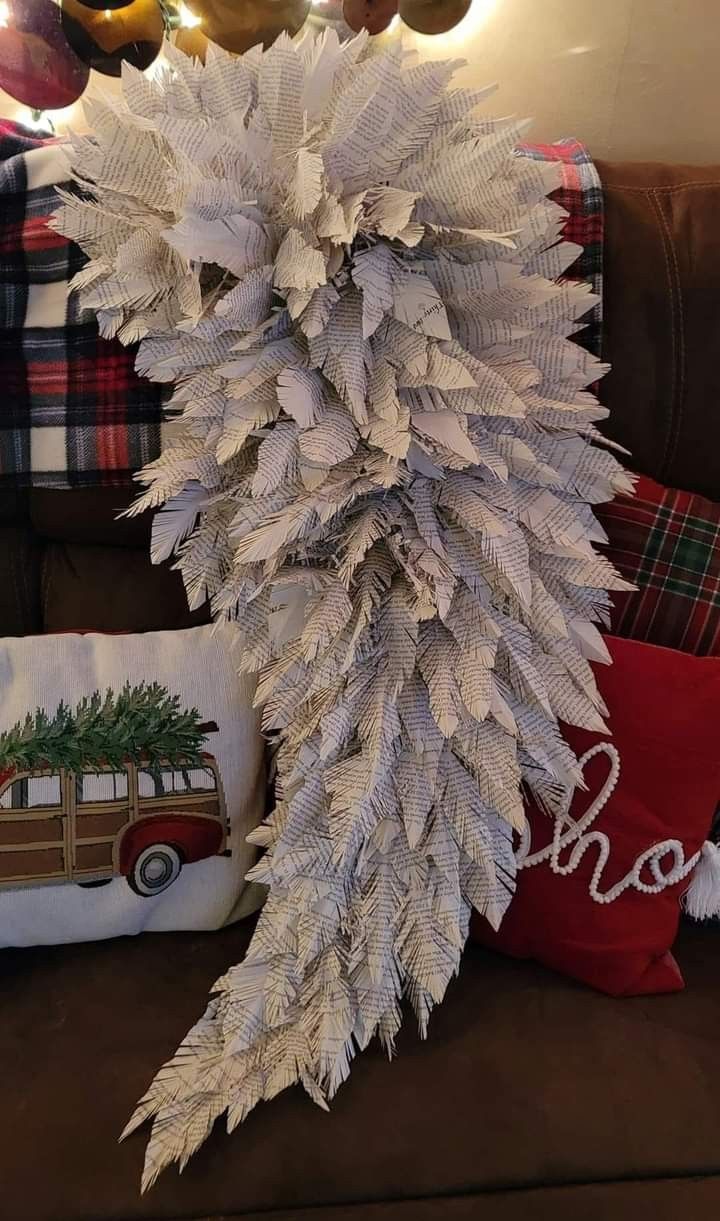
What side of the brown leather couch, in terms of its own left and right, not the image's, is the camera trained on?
front
